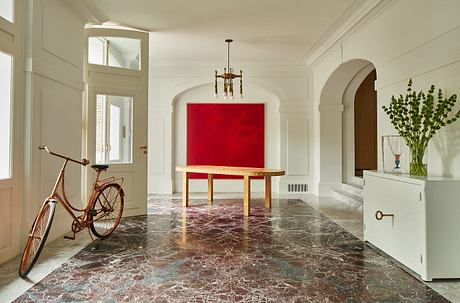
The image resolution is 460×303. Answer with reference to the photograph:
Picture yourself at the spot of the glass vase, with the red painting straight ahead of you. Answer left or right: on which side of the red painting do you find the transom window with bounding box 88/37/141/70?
left

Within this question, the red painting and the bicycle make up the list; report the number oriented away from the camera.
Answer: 0

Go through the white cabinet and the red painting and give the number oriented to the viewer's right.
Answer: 0

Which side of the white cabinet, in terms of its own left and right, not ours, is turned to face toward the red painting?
right

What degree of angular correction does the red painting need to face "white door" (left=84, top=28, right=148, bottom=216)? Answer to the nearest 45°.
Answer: approximately 45° to its right

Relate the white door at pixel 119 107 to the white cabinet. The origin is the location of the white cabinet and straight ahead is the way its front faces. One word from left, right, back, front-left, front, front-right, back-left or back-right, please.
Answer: front-right

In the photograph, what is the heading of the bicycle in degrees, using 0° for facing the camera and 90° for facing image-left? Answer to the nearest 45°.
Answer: approximately 45°

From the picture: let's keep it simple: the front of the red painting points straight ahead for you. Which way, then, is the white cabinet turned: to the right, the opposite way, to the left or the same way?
to the right

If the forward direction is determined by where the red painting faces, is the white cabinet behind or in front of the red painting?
in front

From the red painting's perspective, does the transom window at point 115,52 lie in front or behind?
in front
